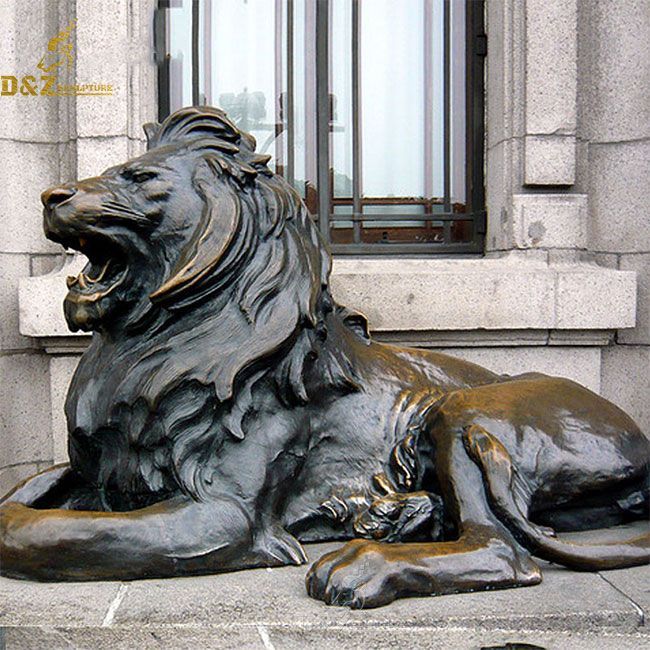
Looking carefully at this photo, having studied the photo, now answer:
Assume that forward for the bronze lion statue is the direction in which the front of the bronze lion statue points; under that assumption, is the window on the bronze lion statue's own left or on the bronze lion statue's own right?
on the bronze lion statue's own right

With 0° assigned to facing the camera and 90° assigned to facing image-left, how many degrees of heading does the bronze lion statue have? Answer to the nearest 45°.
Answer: approximately 90°

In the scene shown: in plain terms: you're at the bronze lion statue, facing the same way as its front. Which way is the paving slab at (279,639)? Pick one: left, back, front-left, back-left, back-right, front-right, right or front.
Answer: left
